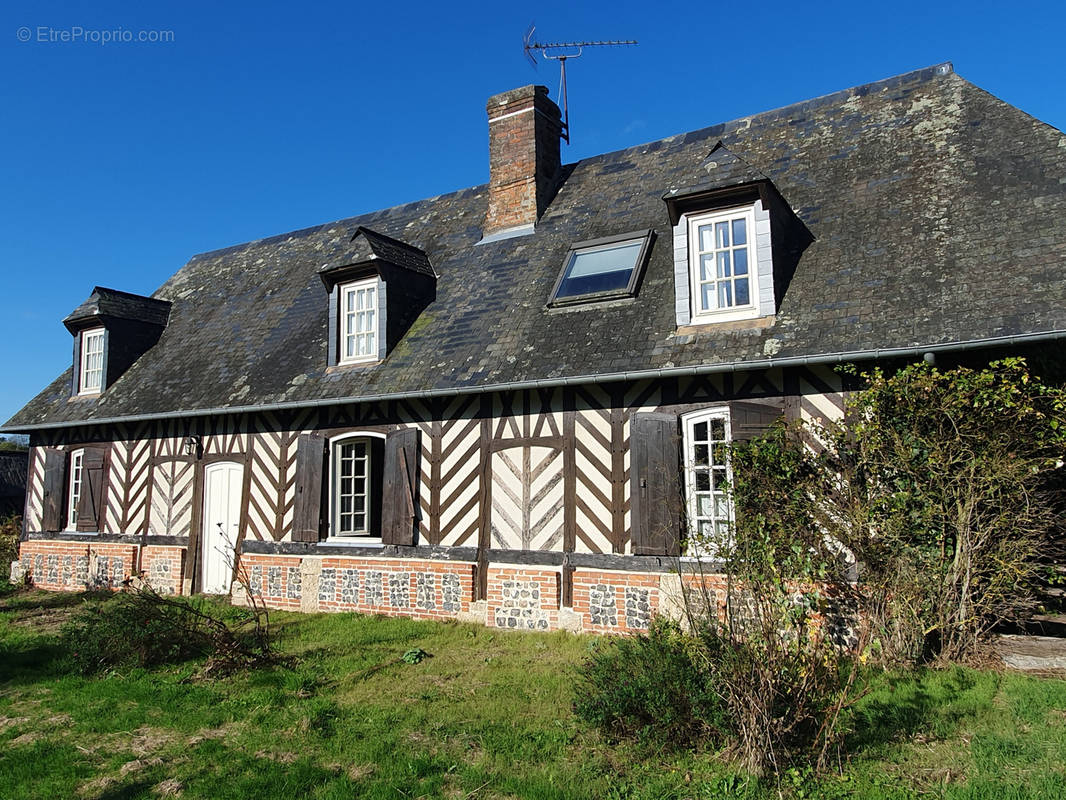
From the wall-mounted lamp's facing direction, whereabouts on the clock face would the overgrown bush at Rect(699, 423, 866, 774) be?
The overgrown bush is roughly at 10 o'clock from the wall-mounted lamp.

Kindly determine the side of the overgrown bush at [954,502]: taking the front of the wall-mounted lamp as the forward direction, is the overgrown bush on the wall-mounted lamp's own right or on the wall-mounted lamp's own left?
on the wall-mounted lamp's own left

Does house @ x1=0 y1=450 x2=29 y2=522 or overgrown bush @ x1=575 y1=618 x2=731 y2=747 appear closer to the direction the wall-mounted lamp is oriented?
the overgrown bush

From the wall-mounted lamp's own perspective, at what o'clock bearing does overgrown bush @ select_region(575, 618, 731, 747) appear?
The overgrown bush is roughly at 10 o'clock from the wall-mounted lamp.

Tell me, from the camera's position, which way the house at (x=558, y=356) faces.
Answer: facing the viewer and to the left of the viewer

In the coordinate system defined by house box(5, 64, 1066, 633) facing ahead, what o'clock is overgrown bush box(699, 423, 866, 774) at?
The overgrown bush is roughly at 10 o'clock from the house.

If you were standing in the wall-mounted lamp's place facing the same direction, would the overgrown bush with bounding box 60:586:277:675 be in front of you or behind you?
in front
